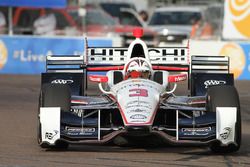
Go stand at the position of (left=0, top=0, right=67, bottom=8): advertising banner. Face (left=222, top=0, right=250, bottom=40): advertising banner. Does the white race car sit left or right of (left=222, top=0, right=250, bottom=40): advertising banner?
right

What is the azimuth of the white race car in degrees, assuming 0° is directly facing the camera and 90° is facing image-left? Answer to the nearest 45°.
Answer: approximately 0°

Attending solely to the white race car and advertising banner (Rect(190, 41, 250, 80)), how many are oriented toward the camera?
2

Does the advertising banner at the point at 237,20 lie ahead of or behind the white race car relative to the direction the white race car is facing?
behind
